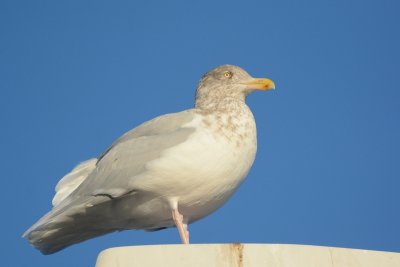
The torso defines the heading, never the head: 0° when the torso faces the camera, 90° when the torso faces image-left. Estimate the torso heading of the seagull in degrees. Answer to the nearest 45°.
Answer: approximately 270°
